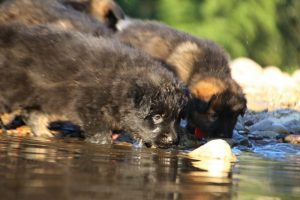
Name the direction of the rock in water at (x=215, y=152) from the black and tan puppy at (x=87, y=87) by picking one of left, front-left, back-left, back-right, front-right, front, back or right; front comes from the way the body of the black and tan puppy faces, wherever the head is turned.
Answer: front-right

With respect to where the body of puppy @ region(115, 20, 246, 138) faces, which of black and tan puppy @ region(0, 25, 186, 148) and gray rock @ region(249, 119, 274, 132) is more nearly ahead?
the gray rock

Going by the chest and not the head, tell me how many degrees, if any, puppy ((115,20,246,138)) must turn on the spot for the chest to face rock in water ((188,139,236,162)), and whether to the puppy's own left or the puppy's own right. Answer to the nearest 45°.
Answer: approximately 45° to the puppy's own right

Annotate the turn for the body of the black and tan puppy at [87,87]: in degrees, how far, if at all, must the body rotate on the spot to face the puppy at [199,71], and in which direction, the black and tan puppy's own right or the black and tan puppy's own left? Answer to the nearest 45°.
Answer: approximately 45° to the black and tan puppy's own left

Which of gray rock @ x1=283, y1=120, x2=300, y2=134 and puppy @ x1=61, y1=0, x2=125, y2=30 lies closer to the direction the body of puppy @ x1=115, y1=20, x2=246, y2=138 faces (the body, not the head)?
the gray rock

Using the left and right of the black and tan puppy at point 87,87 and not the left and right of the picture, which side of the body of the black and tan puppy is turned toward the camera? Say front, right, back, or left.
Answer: right

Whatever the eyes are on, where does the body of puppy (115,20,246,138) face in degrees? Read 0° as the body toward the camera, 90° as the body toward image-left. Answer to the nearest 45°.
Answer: approximately 315°

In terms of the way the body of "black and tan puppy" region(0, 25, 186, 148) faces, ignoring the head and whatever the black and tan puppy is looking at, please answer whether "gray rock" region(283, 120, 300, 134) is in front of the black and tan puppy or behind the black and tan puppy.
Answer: in front
